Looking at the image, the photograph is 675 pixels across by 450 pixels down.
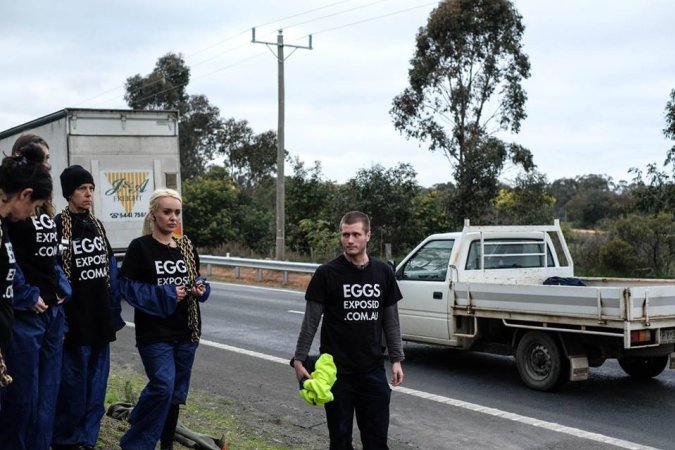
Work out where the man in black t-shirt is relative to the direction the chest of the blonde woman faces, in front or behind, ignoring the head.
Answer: in front

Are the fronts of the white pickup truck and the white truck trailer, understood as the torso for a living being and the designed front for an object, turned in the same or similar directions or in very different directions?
same or similar directions

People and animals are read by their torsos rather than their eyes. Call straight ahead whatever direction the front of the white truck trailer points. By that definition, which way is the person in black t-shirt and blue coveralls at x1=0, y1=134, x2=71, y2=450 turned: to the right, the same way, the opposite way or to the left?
the opposite way

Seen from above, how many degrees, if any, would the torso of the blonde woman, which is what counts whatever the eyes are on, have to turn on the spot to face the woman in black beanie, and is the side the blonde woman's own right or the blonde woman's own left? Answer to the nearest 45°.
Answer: approximately 135° to the blonde woman's own right

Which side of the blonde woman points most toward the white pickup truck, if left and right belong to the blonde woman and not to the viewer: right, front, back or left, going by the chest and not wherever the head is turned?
left

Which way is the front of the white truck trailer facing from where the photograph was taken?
facing away from the viewer and to the left of the viewer

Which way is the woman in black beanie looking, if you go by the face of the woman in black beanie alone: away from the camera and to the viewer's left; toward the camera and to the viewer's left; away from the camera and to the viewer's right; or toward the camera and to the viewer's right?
toward the camera and to the viewer's right

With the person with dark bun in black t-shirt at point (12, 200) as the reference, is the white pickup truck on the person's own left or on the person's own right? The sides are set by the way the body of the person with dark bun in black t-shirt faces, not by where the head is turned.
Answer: on the person's own left

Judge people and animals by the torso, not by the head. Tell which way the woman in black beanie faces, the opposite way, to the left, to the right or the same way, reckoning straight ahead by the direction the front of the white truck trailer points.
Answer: the opposite way

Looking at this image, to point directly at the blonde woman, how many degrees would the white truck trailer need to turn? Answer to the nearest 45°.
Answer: approximately 135° to its left

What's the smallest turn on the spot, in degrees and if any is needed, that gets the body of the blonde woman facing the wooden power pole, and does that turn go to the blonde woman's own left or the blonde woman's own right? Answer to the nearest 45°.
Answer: approximately 135° to the blonde woman's own left

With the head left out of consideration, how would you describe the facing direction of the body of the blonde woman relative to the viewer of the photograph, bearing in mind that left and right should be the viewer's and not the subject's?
facing the viewer and to the right of the viewer

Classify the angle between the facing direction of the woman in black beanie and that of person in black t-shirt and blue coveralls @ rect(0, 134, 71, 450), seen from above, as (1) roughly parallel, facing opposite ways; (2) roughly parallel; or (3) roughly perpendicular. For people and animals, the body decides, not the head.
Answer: roughly parallel

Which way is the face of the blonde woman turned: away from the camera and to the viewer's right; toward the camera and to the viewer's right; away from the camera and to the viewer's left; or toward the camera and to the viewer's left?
toward the camera and to the viewer's right
